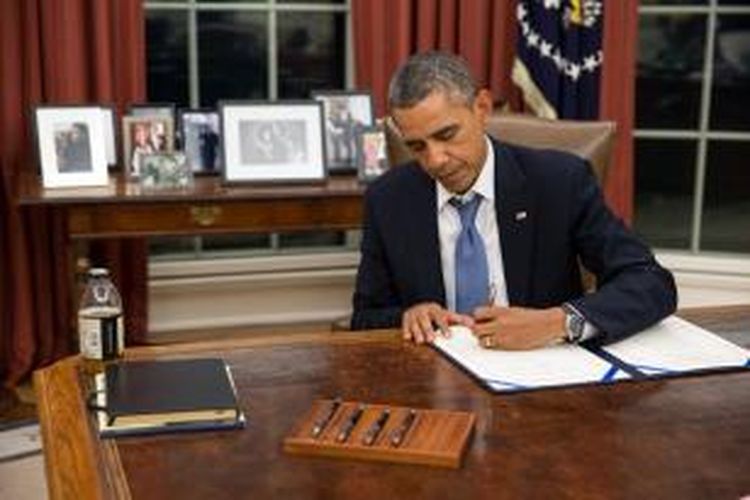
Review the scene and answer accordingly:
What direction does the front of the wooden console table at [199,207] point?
toward the camera

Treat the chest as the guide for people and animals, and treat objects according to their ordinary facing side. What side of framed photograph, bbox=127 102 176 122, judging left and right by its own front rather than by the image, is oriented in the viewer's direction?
front

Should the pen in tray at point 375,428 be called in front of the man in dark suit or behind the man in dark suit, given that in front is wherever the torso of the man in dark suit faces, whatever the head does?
in front

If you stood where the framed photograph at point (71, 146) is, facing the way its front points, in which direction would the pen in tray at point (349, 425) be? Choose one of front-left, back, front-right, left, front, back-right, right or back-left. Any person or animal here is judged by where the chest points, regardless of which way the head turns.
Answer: front

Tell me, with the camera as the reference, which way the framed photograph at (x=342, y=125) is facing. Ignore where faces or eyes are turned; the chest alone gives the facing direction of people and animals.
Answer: facing the viewer

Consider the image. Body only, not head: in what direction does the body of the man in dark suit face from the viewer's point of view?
toward the camera

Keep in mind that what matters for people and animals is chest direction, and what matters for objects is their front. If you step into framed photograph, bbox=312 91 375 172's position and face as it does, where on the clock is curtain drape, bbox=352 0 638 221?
The curtain drape is roughly at 8 o'clock from the framed photograph.

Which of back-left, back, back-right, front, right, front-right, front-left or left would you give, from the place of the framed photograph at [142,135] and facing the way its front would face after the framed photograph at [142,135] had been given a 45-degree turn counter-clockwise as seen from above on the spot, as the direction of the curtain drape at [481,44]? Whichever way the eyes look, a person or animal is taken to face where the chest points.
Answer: front-left

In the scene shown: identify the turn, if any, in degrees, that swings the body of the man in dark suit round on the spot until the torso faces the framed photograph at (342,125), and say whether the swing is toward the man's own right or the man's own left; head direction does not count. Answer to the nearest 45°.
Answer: approximately 180°

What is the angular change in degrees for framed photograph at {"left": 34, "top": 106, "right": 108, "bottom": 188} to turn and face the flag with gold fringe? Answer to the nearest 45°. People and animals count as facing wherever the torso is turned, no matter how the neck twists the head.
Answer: approximately 90° to its left

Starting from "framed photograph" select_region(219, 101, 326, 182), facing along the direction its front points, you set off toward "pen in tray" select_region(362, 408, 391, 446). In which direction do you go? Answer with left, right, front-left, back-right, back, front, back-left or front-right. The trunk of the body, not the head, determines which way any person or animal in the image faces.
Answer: front

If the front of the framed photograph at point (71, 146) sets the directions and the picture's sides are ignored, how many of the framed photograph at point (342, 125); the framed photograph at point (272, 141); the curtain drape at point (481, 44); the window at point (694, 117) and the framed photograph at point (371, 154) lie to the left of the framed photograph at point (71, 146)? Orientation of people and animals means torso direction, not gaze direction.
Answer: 5

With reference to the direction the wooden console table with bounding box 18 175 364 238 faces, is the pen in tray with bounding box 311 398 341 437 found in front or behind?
in front
